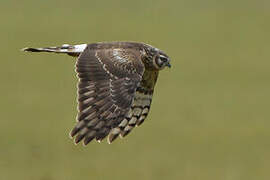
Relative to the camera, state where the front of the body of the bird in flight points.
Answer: to the viewer's right
